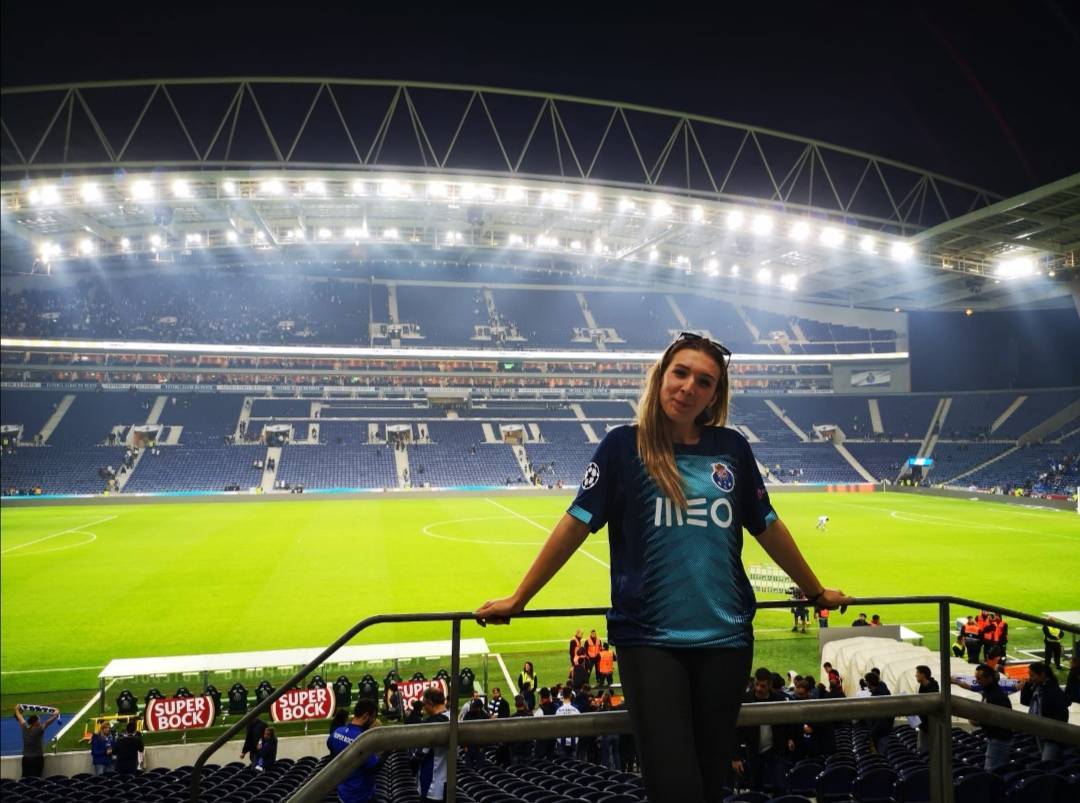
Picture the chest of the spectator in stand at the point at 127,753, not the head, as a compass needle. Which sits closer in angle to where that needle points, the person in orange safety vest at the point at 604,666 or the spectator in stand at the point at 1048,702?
the person in orange safety vest

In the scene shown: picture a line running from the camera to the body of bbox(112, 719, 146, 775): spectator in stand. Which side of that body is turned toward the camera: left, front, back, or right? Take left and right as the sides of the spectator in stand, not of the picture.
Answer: back

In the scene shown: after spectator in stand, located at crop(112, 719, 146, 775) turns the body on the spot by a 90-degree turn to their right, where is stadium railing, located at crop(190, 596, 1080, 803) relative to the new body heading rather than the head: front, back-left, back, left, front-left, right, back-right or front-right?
right

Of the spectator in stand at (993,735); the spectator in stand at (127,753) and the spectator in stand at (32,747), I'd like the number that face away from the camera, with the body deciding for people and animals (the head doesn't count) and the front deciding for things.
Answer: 2

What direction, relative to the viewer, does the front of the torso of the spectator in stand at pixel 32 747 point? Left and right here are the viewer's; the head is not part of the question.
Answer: facing away from the viewer

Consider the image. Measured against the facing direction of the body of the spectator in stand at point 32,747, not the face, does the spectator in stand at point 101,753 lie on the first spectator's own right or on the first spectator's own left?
on the first spectator's own right
